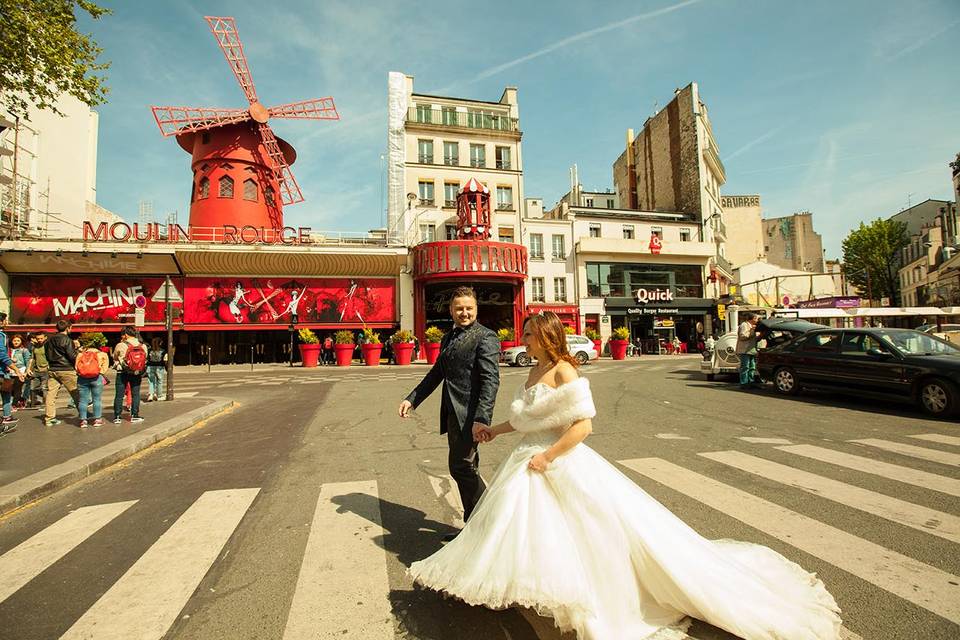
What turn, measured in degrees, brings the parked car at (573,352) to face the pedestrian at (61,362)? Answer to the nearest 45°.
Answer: approximately 45° to its left

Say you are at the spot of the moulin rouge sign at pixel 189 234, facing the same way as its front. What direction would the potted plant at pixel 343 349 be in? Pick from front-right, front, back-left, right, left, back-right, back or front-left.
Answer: front-left

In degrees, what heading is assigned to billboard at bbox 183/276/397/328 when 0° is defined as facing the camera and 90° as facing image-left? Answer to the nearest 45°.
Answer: approximately 0°

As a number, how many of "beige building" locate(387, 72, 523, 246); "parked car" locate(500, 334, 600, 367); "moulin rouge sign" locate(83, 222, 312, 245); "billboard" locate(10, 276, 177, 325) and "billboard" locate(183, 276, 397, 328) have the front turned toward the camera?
4

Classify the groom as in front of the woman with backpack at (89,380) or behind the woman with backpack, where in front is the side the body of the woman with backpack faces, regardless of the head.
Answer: behind

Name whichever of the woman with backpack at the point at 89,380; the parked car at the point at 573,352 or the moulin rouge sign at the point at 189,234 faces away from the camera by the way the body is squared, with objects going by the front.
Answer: the woman with backpack

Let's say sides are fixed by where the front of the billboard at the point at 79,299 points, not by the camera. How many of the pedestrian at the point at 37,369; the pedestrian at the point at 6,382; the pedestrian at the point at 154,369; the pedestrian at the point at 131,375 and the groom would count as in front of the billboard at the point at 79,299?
5

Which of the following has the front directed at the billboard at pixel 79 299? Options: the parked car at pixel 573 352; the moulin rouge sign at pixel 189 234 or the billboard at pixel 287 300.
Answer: the parked car

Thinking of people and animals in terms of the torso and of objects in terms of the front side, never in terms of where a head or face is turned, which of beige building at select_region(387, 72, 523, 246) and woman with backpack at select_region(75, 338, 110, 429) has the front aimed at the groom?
the beige building

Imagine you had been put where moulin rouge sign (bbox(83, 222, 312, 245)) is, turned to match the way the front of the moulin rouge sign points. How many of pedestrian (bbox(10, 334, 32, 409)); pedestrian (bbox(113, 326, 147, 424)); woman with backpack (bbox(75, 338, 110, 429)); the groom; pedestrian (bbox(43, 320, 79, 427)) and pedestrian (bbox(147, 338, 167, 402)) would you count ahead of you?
6

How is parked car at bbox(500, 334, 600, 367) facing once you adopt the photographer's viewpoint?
facing to the left of the viewer

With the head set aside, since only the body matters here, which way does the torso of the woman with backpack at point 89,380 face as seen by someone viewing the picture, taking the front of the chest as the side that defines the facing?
away from the camera

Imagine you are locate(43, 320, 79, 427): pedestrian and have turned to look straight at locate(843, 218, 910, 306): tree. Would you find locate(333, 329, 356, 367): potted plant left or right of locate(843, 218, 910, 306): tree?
left
